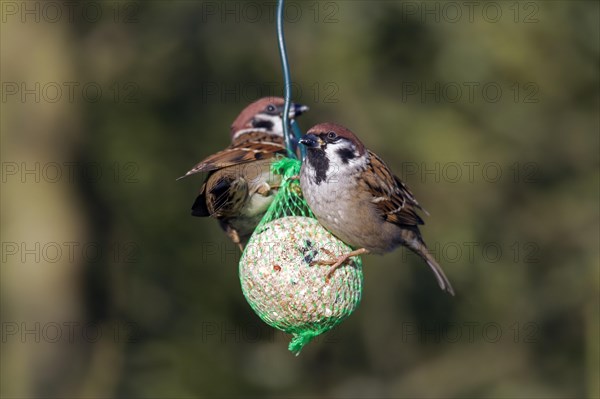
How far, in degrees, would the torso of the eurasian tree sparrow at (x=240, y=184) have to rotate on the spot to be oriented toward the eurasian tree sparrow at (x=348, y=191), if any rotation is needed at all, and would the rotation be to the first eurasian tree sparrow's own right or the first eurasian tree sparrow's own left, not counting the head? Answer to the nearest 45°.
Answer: approximately 45° to the first eurasian tree sparrow's own right
